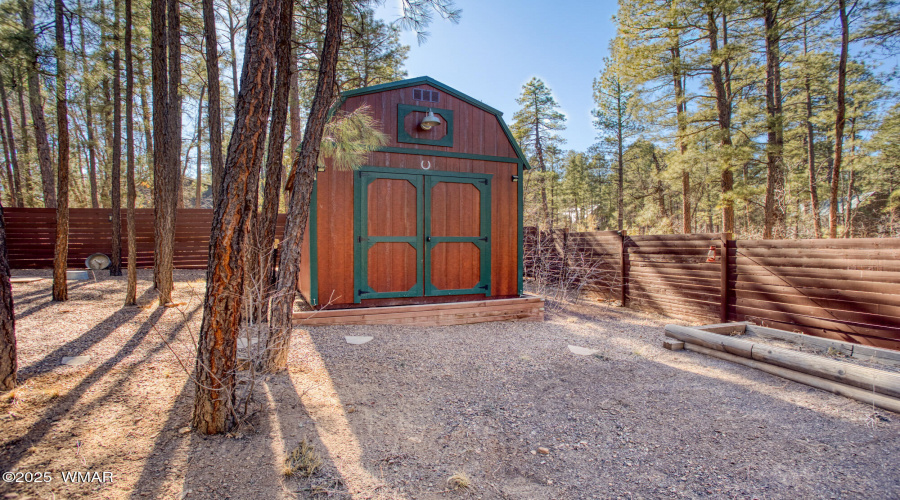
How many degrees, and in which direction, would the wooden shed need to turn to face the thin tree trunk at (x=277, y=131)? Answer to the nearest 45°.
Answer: approximately 45° to its right

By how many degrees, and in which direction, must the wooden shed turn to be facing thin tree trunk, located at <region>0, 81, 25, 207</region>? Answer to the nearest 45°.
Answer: approximately 135° to its right

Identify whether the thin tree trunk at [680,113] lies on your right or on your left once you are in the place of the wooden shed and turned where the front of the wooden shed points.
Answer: on your left

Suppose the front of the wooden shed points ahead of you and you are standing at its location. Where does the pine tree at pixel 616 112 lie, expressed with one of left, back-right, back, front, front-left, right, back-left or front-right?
back-left

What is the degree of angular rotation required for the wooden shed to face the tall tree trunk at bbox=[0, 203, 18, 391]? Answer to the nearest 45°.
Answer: approximately 45° to its right

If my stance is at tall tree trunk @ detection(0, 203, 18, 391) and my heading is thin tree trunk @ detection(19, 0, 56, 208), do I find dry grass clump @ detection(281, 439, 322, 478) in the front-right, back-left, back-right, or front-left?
back-right

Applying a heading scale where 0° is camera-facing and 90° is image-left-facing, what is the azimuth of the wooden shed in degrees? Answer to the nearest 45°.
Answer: approximately 0°
